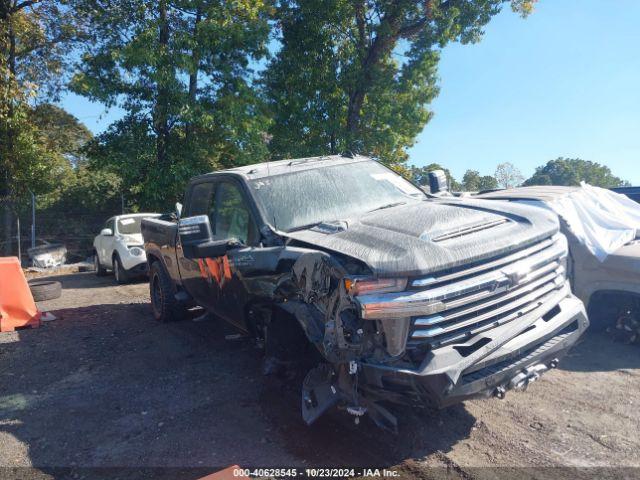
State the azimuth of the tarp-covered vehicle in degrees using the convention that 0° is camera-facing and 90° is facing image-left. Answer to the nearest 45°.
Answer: approximately 315°

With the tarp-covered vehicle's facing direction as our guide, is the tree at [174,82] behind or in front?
behind

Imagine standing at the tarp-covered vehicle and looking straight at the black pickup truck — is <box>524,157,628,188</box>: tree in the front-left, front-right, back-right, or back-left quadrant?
back-right

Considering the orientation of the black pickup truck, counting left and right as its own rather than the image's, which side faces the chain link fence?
back

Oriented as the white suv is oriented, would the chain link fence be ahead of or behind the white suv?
behind

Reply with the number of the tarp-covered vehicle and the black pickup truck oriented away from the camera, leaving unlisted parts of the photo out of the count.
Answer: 0

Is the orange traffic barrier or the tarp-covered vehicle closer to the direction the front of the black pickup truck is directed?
the tarp-covered vehicle

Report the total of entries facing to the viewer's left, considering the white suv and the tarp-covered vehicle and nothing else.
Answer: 0

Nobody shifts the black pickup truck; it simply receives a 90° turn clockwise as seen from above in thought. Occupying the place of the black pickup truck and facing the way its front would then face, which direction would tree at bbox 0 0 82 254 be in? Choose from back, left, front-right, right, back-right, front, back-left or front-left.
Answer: right

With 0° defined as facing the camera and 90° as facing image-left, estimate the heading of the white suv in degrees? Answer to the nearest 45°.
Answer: approximately 315°

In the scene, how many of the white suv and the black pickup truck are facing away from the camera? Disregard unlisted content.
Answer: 0
